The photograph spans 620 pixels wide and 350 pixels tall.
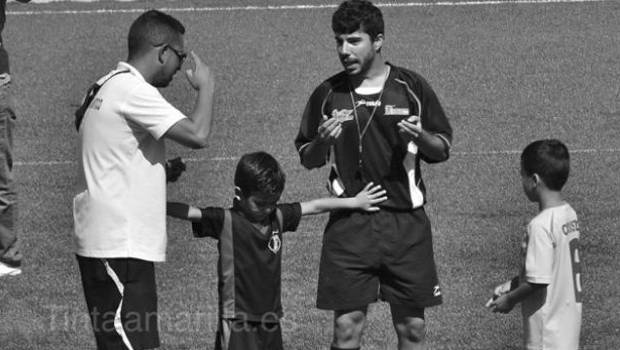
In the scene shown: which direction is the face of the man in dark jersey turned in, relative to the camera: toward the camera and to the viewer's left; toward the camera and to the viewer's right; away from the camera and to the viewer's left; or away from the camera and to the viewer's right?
toward the camera and to the viewer's left

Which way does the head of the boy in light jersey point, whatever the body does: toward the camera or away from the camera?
away from the camera

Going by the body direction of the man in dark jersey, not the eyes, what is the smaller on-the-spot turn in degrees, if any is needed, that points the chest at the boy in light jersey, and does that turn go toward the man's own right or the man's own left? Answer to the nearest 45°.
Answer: approximately 45° to the man's own left

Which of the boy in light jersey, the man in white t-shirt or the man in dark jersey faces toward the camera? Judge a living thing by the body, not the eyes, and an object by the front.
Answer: the man in dark jersey

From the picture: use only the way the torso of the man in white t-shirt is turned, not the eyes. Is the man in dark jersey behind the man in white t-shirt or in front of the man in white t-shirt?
in front

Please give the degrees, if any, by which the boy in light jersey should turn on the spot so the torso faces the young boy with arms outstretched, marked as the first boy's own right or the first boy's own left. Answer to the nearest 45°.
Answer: approximately 45° to the first boy's own left

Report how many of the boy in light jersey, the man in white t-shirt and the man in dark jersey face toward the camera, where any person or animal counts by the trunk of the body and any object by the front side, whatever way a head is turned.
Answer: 1

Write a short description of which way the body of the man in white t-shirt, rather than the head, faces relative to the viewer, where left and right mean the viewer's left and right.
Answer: facing away from the viewer and to the right of the viewer

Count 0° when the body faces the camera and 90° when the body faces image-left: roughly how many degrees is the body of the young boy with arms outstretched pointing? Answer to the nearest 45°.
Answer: approximately 315°

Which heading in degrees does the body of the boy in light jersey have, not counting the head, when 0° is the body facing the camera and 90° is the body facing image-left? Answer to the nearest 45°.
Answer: approximately 135°
